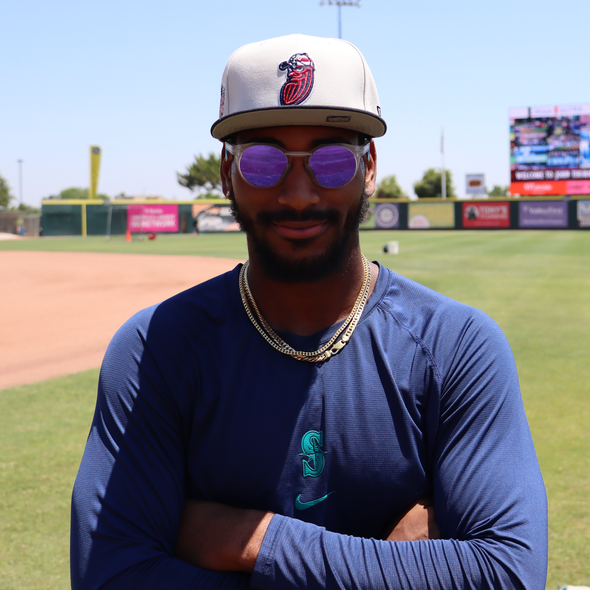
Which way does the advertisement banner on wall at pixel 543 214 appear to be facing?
toward the camera

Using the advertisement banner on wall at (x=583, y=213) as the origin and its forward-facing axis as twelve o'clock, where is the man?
The man is roughly at 12 o'clock from the advertisement banner on wall.

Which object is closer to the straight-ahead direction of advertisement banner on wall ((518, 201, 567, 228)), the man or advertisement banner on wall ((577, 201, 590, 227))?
the man

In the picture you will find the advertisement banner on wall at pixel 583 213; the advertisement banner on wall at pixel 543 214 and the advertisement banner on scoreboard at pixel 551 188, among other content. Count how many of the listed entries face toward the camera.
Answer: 3

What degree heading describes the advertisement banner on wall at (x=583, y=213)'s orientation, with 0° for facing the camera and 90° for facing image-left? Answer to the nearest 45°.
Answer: approximately 0°

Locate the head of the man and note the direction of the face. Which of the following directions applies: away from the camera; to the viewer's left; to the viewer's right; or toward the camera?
toward the camera

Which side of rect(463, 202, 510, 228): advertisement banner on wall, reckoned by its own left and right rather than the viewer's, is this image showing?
front

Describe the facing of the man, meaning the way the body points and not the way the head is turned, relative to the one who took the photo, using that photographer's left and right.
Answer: facing the viewer

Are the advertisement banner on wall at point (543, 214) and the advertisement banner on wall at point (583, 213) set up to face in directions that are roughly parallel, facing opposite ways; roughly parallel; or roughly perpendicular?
roughly parallel
